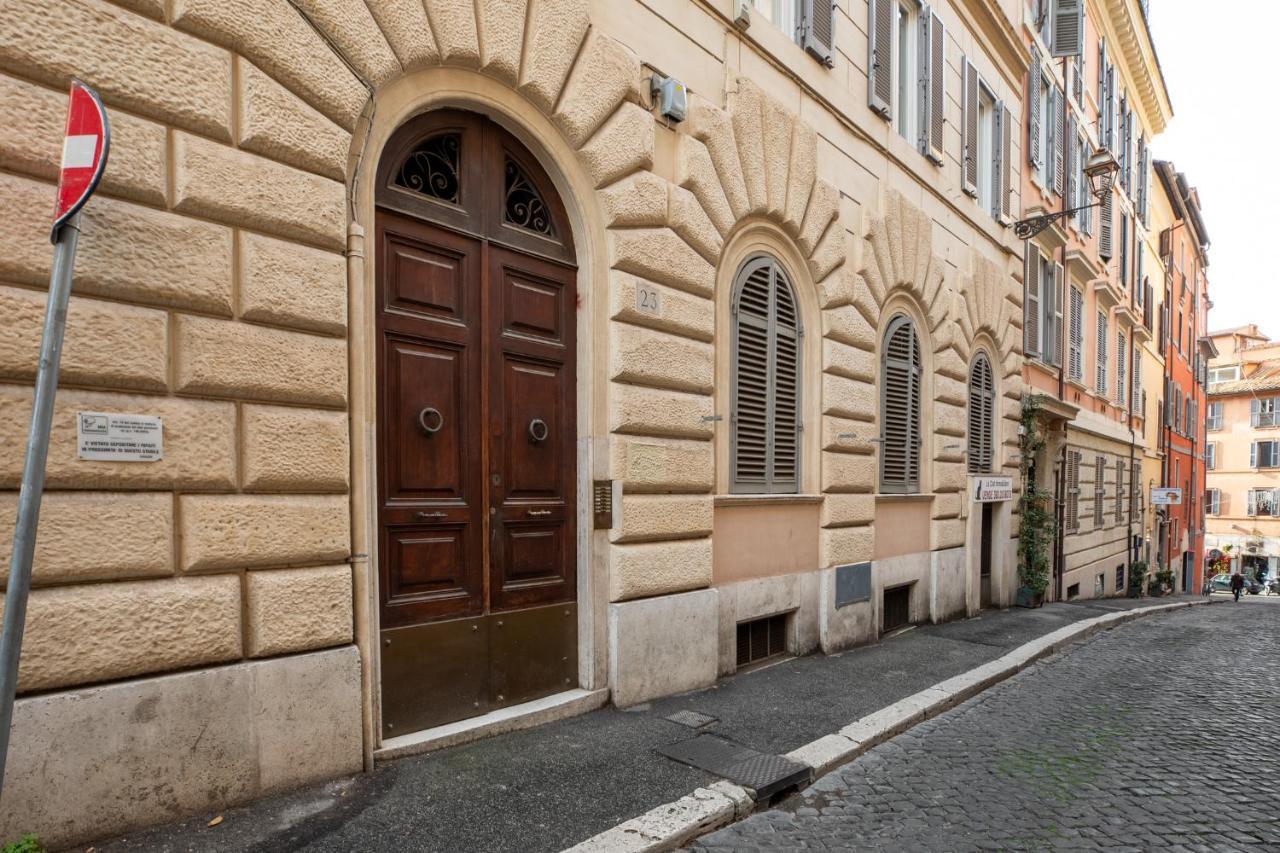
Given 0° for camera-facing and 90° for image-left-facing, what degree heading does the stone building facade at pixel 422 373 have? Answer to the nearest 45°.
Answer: approximately 315°

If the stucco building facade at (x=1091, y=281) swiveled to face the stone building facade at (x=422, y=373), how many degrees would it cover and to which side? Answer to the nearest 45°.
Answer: approximately 45° to its right

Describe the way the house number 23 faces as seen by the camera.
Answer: facing the viewer and to the right of the viewer

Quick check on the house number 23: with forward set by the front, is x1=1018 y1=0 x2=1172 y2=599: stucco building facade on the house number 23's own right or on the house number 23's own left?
on the house number 23's own left

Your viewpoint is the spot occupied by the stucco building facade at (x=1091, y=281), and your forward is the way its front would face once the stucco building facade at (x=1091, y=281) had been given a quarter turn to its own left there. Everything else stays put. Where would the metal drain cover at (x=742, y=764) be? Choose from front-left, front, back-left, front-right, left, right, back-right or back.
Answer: back-right

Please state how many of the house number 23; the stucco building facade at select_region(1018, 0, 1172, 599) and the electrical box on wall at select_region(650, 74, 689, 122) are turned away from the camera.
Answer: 0

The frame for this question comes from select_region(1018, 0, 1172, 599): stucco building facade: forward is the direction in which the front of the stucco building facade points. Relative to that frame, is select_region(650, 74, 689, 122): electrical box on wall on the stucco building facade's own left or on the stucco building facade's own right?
on the stucco building facade's own right

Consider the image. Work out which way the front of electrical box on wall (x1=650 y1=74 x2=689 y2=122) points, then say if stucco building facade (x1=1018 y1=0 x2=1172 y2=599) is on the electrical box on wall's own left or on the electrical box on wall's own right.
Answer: on the electrical box on wall's own left

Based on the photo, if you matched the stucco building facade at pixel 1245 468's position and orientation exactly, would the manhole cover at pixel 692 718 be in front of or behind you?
in front

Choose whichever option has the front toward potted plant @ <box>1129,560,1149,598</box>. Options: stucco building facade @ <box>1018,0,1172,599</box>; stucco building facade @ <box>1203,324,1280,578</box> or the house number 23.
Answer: stucco building facade @ <box>1203,324,1280,578</box>

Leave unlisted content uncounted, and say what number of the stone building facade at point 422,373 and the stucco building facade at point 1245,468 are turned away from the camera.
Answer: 0

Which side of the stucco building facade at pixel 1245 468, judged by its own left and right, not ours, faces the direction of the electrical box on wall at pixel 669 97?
front

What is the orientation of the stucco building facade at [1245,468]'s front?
toward the camera

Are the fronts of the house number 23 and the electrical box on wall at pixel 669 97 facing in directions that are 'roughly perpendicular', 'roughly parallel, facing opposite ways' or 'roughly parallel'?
roughly parallel
